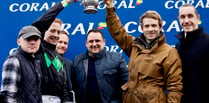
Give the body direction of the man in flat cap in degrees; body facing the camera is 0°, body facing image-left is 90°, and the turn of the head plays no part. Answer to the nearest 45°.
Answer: approximately 315°

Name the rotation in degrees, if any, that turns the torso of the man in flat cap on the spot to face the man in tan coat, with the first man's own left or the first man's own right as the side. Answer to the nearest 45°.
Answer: approximately 45° to the first man's own left

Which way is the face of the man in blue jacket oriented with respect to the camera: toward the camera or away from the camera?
toward the camera

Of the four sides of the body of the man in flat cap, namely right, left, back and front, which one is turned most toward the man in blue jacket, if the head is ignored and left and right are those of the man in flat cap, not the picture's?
left
